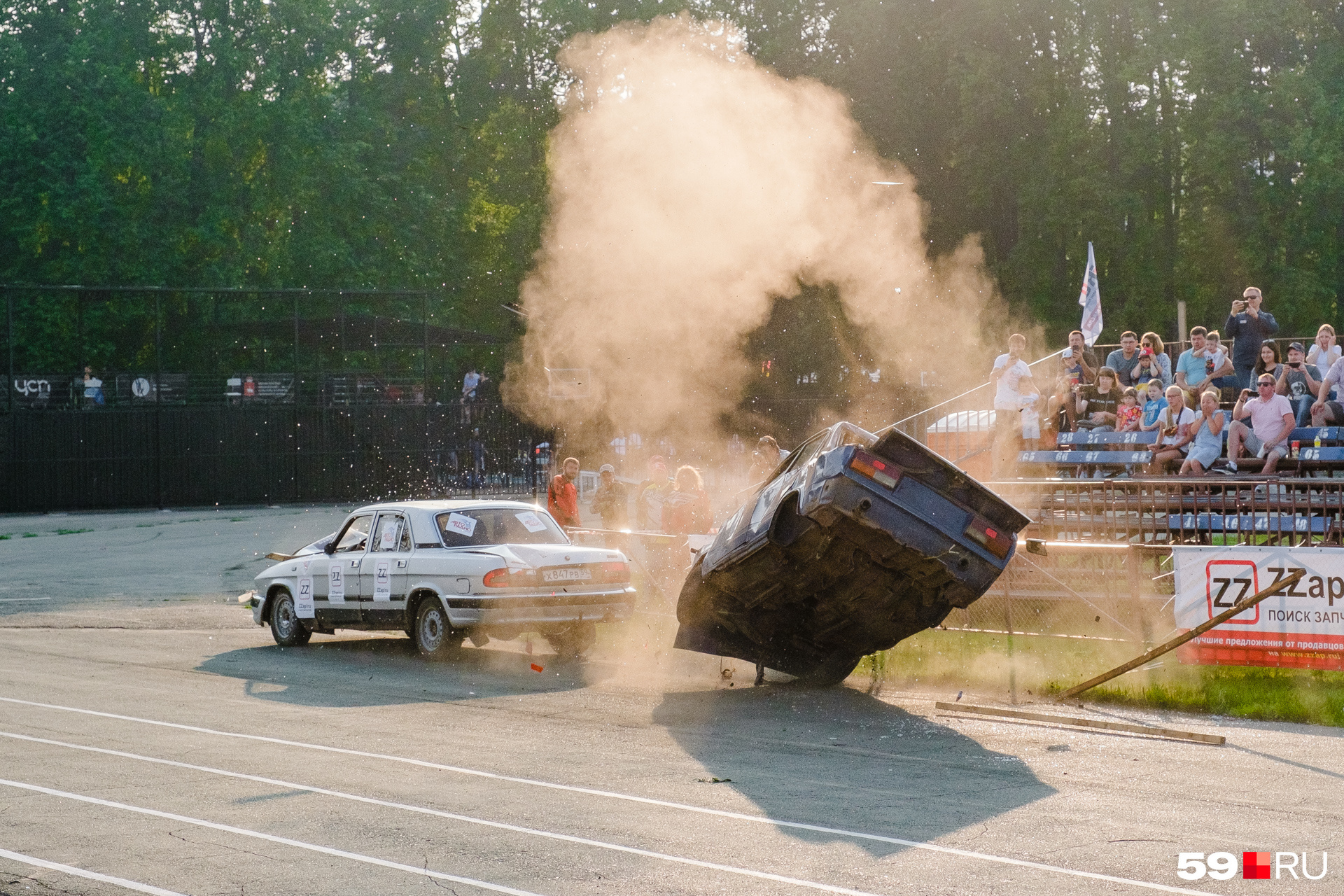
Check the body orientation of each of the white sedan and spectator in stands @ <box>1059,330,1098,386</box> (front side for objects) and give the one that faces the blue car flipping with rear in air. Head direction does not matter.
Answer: the spectator in stands

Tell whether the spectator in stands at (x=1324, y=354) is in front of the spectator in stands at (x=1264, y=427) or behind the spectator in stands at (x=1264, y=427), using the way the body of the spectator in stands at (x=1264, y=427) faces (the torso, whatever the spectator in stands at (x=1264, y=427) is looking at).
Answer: behind

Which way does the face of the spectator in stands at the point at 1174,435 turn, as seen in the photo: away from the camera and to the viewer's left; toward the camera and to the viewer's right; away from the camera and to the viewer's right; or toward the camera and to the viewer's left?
toward the camera and to the viewer's left

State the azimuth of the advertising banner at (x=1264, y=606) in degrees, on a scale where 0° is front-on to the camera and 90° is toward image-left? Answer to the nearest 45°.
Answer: approximately 0°

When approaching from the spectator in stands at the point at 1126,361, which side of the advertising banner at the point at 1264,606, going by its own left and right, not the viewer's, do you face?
back

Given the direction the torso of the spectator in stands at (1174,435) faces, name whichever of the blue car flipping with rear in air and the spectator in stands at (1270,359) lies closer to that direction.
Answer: the blue car flipping with rear in air

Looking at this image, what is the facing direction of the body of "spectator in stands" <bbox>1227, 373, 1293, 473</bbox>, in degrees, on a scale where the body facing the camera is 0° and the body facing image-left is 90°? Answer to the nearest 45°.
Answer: approximately 45°

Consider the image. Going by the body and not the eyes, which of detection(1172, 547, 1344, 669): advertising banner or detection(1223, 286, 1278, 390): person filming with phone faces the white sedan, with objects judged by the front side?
the person filming with phone

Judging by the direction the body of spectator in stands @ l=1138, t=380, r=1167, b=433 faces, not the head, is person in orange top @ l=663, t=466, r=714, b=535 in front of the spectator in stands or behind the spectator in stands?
in front

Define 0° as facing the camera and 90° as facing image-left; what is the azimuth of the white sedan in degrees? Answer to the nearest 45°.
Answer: approximately 135°

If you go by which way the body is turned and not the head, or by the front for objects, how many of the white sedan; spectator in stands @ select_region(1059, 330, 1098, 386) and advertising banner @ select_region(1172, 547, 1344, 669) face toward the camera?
2

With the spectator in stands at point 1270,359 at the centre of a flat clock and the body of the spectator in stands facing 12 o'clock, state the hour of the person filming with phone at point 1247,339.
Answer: The person filming with phone is roughly at 4 o'clock from the spectator in stands.
